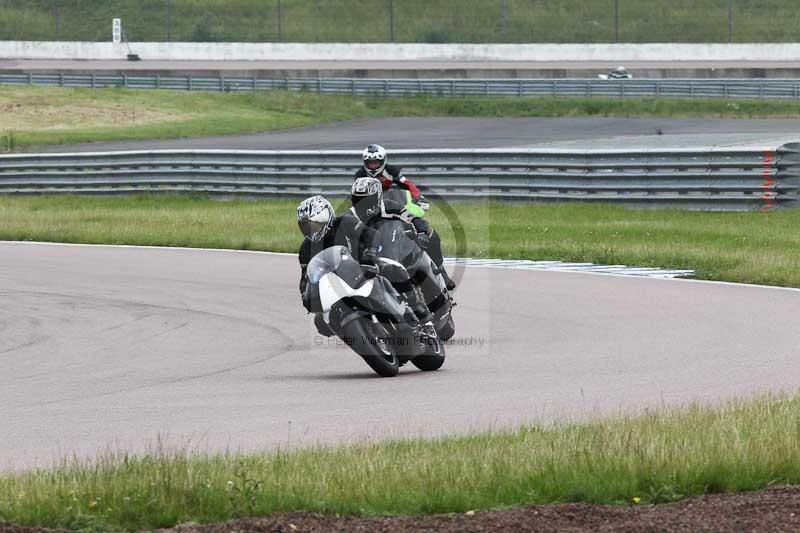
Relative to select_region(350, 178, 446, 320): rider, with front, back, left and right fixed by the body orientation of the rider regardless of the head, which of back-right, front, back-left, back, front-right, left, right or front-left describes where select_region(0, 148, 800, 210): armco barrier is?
back-right

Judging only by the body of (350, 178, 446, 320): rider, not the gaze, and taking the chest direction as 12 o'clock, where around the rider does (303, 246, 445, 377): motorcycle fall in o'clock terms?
The motorcycle is roughly at 11 o'clock from the rider.

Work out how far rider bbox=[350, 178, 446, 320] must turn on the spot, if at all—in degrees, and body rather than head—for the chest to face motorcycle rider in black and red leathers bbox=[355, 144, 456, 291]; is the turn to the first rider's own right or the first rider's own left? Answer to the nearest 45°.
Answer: approximately 135° to the first rider's own right

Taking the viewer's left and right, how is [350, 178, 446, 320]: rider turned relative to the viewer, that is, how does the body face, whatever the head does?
facing the viewer and to the left of the viewer

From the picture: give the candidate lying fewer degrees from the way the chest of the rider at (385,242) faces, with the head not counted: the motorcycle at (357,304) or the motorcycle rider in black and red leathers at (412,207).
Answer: the motorcycle

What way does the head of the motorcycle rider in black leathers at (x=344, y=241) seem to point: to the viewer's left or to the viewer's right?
to the viewer's left
